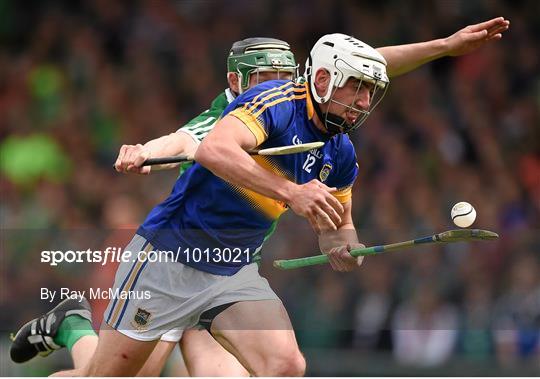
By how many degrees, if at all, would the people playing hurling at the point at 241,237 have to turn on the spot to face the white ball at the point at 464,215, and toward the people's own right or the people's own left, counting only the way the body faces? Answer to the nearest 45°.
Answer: approximately 45° to the people's own left

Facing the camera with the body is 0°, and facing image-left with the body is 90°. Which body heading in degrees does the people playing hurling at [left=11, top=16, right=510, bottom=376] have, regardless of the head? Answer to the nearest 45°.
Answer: approximately 315°
